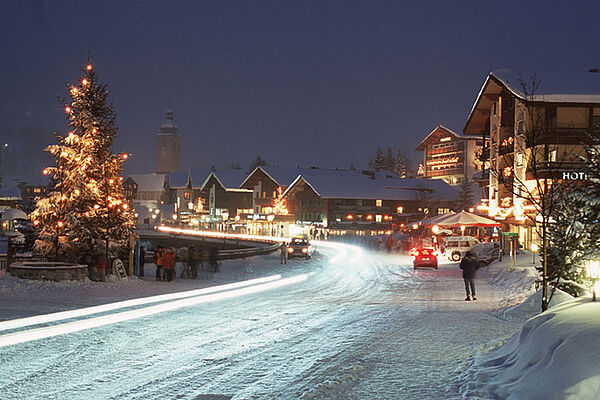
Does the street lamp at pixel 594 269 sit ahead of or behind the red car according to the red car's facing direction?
behind

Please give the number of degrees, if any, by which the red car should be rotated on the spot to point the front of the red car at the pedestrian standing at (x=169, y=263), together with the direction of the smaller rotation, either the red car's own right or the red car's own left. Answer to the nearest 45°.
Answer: approximately 135° to the red car's own left

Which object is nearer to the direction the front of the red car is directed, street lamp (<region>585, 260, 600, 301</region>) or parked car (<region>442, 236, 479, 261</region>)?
the parked car

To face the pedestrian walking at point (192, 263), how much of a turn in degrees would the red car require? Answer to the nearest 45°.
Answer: approximately 135° to its left

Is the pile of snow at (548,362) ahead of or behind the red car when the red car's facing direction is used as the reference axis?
behind

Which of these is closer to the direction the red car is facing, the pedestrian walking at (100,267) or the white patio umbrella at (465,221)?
the white patio umbrella

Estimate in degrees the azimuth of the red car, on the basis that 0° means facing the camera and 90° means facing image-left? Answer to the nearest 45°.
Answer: approximately 180°

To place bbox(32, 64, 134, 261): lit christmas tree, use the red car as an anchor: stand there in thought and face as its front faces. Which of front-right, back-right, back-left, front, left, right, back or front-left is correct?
back-left

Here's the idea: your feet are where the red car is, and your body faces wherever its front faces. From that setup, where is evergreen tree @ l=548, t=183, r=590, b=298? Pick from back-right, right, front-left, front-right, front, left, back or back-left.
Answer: back
